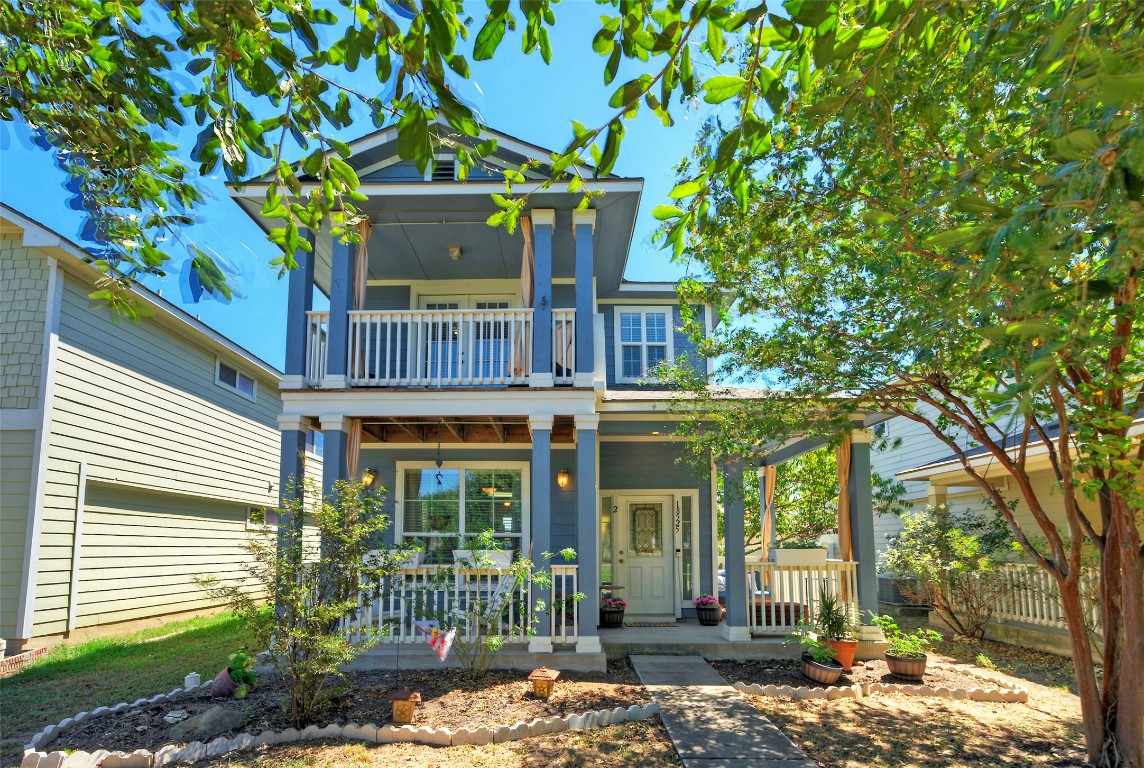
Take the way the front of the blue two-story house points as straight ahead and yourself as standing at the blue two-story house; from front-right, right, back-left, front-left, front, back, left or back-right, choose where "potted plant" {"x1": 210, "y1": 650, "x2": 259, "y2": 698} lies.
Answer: front-right

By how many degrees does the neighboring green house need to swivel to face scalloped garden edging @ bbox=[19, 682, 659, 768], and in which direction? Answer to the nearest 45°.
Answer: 0° — it already faces it

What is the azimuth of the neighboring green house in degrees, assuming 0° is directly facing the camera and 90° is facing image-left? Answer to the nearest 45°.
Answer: approximately 0°

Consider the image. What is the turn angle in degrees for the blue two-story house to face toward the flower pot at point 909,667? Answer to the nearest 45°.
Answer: approximately 45° to its left

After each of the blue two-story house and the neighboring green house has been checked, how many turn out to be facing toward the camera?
2

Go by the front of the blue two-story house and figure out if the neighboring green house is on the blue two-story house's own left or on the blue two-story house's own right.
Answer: on the blue two-story house's own right

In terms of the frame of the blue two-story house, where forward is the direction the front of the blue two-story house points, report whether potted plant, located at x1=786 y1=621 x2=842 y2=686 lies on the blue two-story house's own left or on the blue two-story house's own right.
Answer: on the blue two-story house's own left

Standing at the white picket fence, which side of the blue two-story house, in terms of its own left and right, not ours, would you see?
left

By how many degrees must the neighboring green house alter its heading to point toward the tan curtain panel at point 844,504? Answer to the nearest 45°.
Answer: approximately 45° to its left

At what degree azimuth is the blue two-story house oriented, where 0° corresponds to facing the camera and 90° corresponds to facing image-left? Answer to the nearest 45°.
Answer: approximately 0°

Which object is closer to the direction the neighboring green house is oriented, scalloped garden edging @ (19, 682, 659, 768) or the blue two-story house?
the scalloped garden edging
